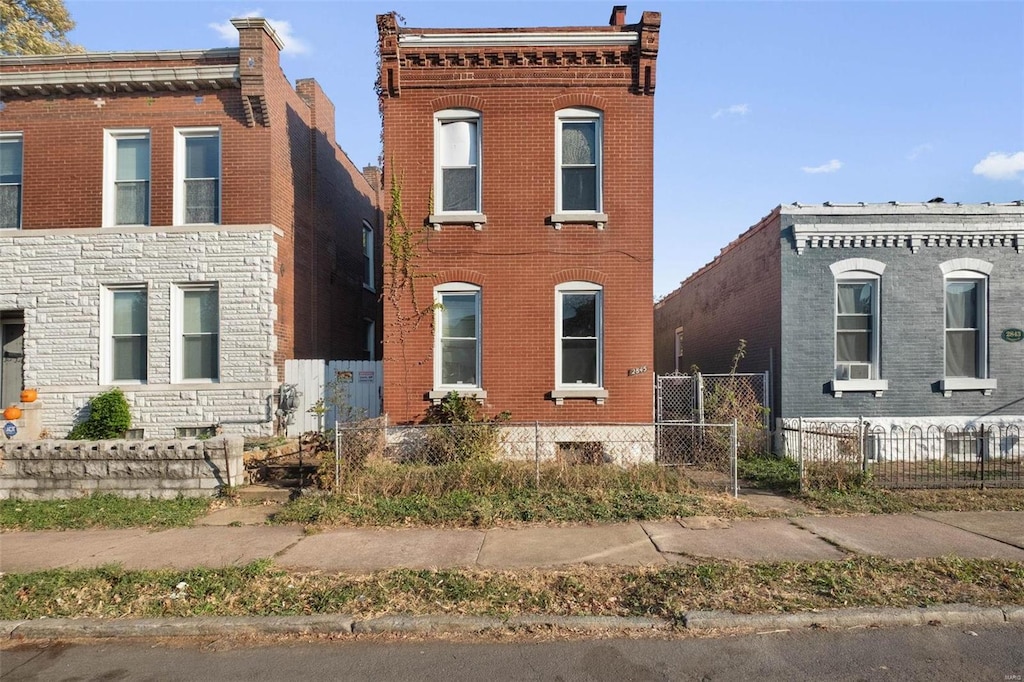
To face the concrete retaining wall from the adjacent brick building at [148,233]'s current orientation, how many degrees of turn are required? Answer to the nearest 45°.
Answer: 0° — it already faces it

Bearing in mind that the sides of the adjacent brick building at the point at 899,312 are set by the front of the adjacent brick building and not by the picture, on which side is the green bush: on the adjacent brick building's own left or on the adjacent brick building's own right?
on the adjacent brick building's own right

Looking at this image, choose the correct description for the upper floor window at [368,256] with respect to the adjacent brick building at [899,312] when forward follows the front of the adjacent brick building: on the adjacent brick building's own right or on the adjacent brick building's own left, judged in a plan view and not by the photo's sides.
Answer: on the adjacent brick building's own right

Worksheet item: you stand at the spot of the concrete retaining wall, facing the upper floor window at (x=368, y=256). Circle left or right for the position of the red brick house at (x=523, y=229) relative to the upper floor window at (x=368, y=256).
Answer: right

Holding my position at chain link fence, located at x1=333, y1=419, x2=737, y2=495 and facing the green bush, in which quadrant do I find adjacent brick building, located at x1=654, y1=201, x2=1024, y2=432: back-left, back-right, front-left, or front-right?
back-right

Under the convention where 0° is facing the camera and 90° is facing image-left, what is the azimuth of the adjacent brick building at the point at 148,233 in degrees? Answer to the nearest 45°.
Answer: approximately 0°

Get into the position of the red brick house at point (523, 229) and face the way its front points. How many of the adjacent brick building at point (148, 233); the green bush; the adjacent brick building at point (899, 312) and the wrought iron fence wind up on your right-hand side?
2

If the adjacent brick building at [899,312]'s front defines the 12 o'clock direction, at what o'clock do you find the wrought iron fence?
The wrought iron fence is roughly at 12 o'clock from the adjacent brick building.

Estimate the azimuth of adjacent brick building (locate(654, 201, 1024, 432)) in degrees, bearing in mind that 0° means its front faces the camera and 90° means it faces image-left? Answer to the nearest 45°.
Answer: approximately 0°

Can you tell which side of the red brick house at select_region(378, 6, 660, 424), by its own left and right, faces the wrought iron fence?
left

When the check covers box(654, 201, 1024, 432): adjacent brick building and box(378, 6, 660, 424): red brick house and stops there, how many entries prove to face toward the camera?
2

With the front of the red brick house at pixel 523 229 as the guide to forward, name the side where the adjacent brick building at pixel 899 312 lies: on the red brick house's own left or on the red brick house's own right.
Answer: on the red brick house's own left
